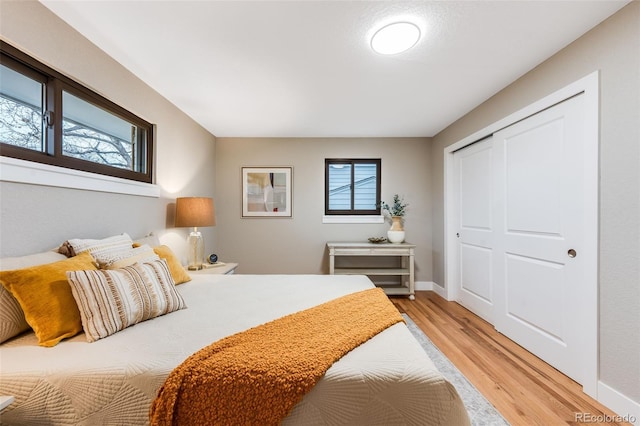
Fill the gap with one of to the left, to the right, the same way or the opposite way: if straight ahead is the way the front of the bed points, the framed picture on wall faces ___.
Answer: to the right

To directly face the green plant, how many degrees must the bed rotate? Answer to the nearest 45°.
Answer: approximately 45° to its left

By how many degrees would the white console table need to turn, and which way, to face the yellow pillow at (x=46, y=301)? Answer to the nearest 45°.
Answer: approximately 45° to its right

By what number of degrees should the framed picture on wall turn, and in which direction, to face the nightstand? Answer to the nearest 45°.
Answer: approximately 45° to its right

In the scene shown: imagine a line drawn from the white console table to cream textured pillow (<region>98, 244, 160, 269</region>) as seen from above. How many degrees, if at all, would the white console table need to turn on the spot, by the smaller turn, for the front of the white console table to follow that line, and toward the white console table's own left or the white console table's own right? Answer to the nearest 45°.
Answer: approximately 45° to the white console table's own right

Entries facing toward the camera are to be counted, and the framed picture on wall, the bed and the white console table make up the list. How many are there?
2

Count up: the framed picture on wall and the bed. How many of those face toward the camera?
1

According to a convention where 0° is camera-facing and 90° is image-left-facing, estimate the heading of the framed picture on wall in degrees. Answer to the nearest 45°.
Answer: approximately 0°

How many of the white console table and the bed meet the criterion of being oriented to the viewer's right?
1

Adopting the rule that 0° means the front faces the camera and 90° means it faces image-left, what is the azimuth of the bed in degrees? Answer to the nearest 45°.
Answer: approximately 270°

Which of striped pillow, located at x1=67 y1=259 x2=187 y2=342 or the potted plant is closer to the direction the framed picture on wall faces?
the striped pillow

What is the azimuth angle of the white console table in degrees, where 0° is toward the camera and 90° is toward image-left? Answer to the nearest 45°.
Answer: approximately 0°
